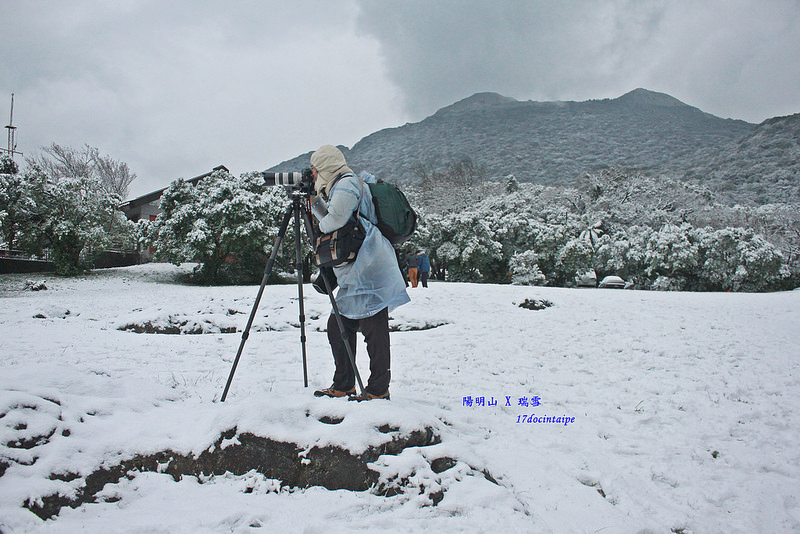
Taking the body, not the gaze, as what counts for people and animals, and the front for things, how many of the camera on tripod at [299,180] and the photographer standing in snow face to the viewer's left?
2

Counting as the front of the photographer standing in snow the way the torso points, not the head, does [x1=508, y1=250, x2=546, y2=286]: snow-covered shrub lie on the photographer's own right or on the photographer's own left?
on the photographer's own right

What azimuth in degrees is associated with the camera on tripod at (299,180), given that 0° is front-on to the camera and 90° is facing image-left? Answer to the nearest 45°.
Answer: approximately 90°

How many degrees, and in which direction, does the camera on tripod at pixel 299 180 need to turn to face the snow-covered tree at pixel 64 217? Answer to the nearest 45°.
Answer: approximately 45° to its right

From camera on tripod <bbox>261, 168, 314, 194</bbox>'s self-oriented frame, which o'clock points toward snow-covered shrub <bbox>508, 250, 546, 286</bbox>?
The snow-covered shrub is roughly at 4 o'clock from the camera on tripod.

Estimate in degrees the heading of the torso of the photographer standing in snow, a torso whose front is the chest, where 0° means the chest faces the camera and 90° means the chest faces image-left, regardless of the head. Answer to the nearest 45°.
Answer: approximately 90°

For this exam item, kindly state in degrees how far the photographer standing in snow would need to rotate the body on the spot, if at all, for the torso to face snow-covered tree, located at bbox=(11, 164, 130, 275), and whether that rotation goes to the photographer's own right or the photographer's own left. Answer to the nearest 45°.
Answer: approximately 45° to the photographer's own right

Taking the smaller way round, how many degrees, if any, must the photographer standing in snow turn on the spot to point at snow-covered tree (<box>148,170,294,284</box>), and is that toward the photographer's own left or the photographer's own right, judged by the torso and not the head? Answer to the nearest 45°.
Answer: approximately 90° to the photographer's own right

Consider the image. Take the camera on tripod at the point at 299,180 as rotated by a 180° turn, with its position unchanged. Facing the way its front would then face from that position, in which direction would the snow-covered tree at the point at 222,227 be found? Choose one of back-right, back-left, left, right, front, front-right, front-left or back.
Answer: left

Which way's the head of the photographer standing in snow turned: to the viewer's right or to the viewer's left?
to the viewer's left
